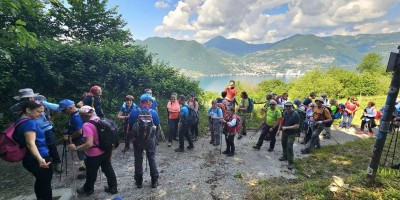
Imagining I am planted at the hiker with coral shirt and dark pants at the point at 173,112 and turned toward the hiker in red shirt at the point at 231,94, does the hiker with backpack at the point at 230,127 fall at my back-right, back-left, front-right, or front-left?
front-right

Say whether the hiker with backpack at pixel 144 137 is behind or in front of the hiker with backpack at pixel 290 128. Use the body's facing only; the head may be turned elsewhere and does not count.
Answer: in front

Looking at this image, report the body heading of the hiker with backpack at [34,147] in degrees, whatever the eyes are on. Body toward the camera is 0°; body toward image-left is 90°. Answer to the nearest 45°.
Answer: approximately 270°

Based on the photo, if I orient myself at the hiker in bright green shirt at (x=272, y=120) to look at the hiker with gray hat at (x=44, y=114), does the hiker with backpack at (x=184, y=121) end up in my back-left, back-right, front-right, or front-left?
front-right

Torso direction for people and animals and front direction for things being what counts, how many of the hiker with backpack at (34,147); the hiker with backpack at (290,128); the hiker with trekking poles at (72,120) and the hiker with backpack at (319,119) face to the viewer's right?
1

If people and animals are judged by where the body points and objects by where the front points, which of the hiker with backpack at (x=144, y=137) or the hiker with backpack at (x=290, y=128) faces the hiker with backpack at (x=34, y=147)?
the hiker with backpack at (x=290, y=128)

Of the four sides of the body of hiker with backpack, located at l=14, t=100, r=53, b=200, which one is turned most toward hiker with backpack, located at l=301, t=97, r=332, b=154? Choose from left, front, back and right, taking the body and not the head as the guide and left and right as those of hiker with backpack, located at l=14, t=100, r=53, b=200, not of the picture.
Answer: front

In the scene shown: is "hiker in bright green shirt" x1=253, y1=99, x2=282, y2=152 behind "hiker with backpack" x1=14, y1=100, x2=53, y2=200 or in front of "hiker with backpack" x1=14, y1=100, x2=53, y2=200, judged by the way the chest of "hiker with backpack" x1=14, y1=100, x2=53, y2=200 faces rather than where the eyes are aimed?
in front

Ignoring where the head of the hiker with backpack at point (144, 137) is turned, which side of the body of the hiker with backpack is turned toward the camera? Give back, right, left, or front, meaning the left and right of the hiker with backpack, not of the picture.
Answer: back

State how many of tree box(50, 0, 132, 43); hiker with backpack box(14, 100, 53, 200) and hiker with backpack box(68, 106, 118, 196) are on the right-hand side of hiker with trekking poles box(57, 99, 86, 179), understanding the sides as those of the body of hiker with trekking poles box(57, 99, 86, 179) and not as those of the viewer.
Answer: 1

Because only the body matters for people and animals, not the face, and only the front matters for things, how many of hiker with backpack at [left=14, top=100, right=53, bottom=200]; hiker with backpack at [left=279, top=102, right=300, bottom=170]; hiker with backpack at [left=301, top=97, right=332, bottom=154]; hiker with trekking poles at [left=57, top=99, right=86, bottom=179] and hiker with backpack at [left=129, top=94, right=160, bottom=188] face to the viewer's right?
1
